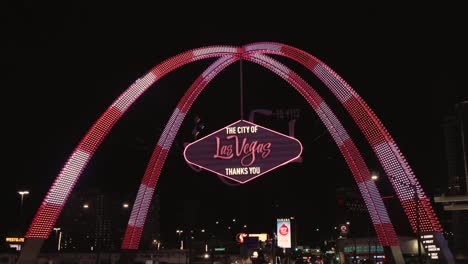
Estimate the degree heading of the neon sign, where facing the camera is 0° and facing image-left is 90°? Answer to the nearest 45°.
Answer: approximately 0°
